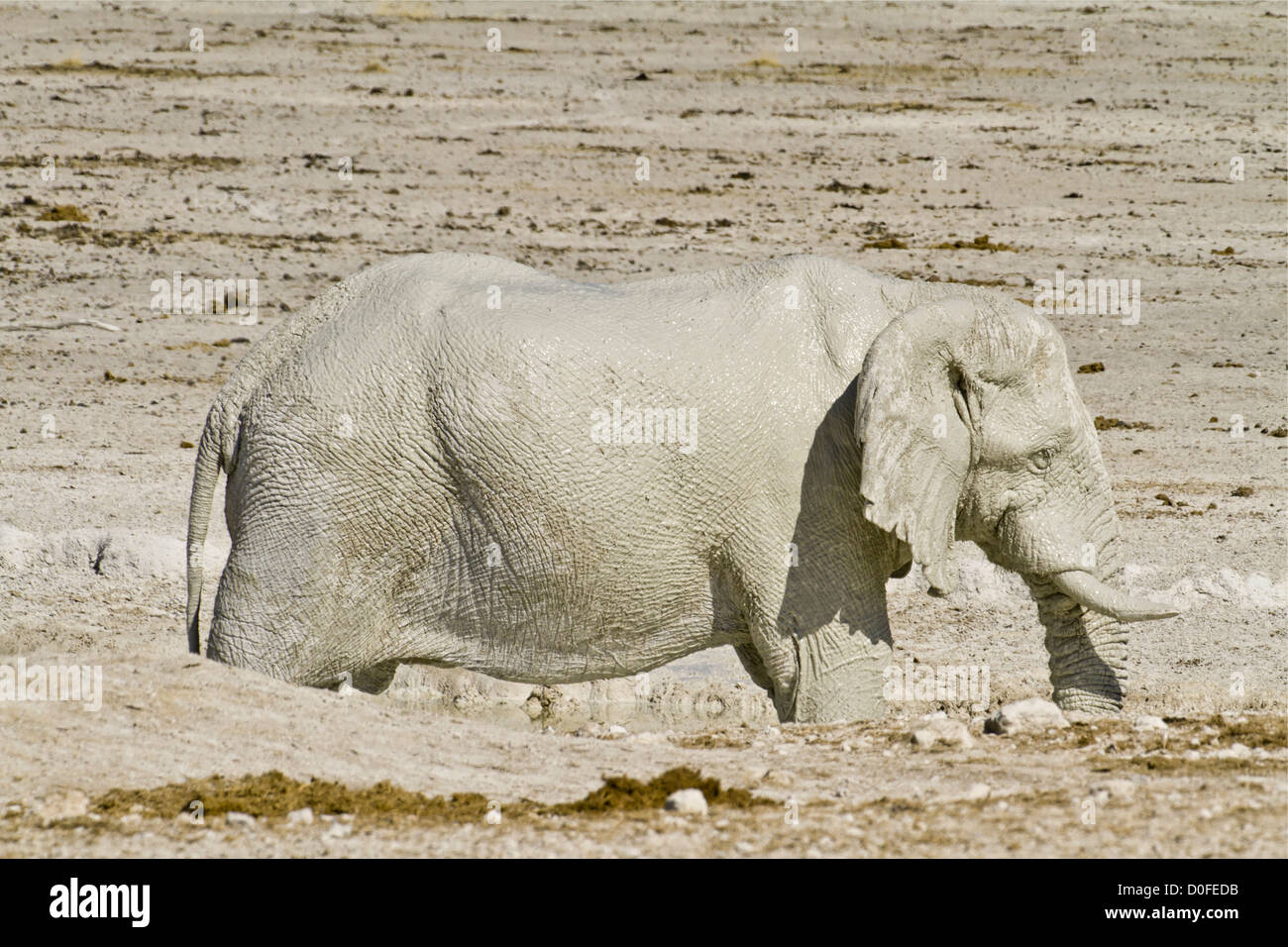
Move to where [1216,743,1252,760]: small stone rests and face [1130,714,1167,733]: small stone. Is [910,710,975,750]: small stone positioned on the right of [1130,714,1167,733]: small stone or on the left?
left

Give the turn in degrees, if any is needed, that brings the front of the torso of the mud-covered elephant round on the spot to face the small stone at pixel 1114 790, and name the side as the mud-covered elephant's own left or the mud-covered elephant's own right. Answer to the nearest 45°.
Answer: approximately 45° to the mud-covered elephant's own right

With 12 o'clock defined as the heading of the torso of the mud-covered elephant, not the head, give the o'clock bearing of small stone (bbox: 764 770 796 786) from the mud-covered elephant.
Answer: The small stone is roughly at 2 o'clock from the mud-covered elephant.

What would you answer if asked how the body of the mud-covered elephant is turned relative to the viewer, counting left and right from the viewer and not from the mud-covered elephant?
facing to the right of the viewer

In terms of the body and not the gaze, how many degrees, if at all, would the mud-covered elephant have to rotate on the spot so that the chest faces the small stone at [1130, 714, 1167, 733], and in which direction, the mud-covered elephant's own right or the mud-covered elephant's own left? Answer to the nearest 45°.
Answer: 0° — it already faces it

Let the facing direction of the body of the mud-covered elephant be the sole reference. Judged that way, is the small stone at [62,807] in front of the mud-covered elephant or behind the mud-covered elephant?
behind

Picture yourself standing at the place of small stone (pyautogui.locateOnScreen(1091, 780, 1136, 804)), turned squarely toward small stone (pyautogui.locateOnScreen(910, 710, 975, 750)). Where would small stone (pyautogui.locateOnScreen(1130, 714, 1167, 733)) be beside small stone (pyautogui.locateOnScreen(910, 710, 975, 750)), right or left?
right

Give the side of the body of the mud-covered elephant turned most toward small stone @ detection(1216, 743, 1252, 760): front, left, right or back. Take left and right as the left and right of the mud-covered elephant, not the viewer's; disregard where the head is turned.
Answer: front

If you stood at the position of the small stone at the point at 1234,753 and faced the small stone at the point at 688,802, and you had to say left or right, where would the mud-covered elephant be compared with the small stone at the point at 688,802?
right

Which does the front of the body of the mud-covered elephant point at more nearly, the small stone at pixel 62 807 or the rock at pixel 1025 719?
the rock

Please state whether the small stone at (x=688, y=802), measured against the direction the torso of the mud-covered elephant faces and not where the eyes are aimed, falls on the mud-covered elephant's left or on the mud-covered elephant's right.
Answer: on the mud-covered elephant's right

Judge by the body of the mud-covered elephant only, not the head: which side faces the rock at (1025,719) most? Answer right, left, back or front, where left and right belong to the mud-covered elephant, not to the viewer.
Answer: front
